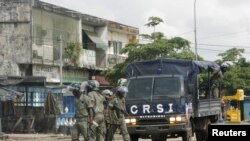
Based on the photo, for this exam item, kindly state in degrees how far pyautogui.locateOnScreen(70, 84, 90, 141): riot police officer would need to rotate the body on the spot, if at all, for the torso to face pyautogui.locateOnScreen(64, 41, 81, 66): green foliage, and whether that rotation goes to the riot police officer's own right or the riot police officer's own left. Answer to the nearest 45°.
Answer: approximately 90° to the riot police officer's own right

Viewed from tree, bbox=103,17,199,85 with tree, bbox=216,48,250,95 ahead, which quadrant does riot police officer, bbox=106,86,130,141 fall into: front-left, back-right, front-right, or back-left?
back-right

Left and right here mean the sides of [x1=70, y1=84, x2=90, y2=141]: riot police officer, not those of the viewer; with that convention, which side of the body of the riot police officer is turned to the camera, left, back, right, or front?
left

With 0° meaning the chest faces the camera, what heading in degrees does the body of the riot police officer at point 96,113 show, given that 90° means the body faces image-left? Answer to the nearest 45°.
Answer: approximately 135°

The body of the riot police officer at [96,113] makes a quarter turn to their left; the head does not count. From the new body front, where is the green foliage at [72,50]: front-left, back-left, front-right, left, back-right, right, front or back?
back-right

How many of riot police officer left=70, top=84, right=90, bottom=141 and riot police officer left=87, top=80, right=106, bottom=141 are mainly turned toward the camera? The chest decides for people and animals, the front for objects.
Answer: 0
